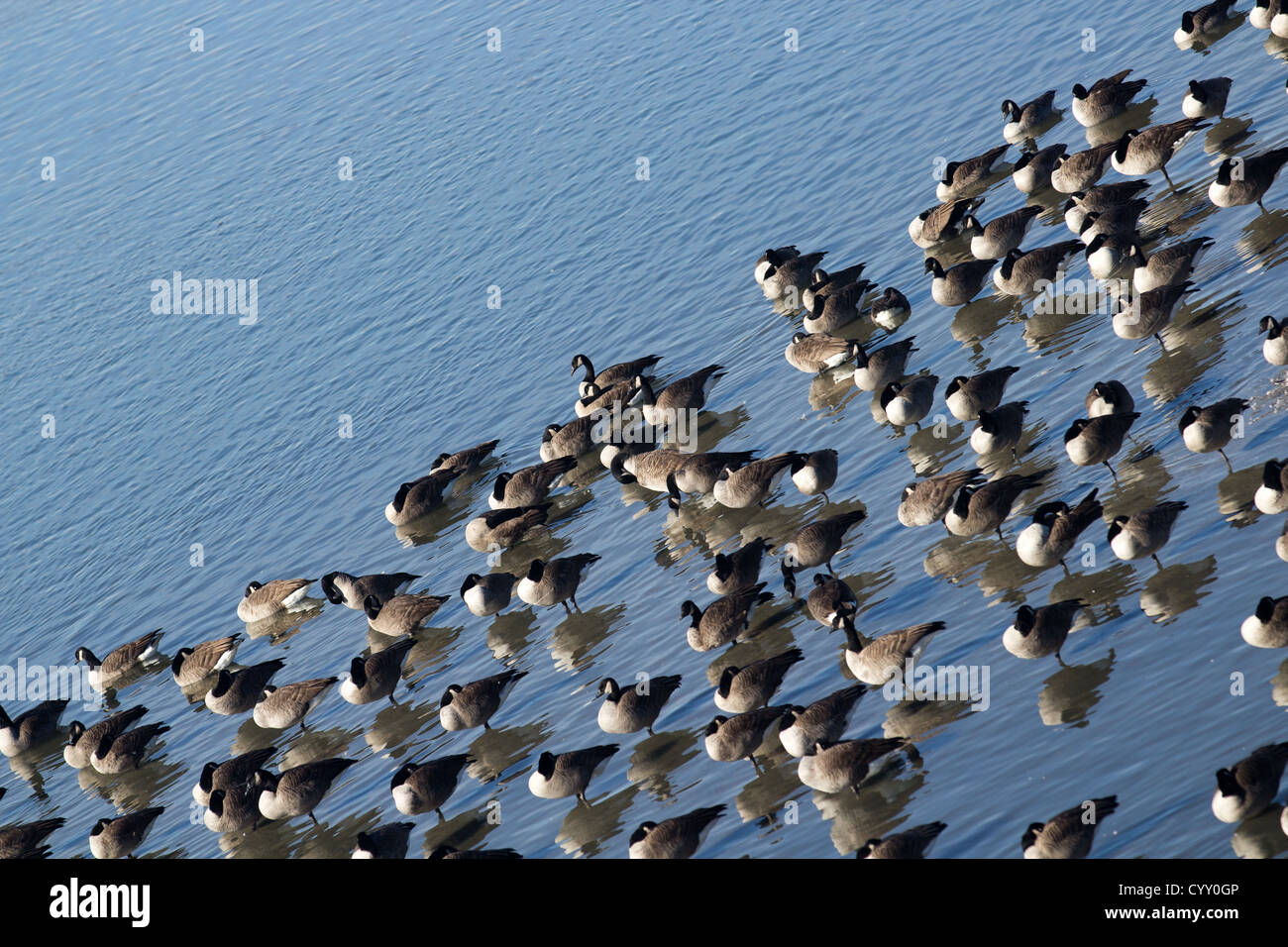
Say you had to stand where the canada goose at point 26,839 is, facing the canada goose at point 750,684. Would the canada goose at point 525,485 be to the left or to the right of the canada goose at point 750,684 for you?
left

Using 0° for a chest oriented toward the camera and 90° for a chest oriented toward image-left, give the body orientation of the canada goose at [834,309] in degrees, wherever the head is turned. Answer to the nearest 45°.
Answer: approximately 45°

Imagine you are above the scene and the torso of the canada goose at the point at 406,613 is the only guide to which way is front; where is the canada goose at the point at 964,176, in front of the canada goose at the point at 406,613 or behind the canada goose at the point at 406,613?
behind

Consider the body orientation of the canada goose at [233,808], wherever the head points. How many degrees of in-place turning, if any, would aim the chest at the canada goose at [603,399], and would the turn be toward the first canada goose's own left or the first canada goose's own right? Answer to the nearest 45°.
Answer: approximately 180°

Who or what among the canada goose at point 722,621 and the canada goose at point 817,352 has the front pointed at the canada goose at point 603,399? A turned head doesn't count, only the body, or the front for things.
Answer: the canada goose at point 817,352

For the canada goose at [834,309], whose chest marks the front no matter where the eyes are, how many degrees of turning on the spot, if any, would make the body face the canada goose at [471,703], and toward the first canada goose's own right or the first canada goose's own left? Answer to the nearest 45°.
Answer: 0° — it already faces it

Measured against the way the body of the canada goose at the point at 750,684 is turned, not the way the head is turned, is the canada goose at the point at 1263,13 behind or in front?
behind

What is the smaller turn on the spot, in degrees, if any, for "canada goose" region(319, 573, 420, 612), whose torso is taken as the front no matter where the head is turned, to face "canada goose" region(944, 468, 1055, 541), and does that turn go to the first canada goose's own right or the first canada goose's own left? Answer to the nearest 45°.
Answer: approximately 135° to the first canada goose's own left

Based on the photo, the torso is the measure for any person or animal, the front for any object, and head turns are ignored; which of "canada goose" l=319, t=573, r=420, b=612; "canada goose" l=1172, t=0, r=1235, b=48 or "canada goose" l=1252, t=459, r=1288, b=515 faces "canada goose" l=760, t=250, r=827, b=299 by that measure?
"canada goose" l=1172, t=0, r=1235, b=48

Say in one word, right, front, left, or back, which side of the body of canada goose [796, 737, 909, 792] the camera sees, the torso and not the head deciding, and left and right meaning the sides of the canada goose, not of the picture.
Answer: left
